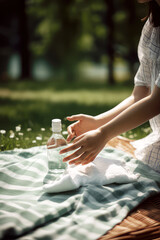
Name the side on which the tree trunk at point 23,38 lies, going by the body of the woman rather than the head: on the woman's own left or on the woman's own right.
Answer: on the woman's own right

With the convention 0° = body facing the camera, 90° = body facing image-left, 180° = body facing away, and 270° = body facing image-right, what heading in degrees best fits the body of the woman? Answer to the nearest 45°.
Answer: approximately 90°
